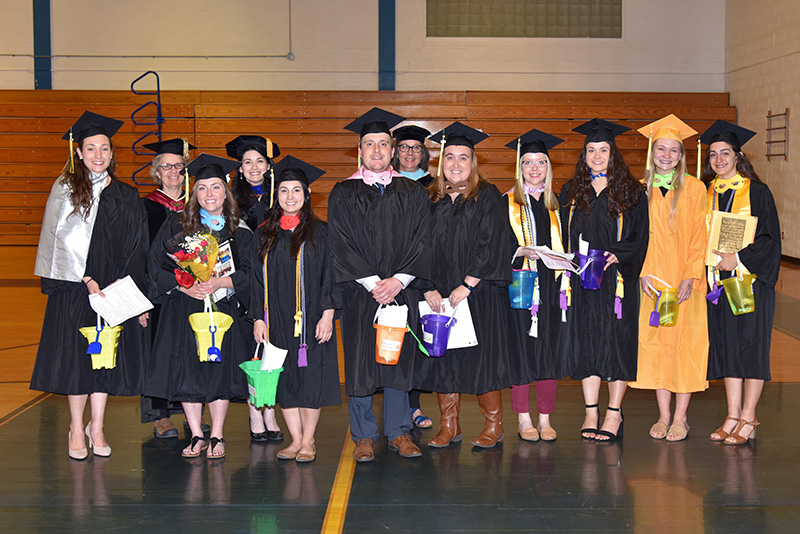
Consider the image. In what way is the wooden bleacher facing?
toward the camera
